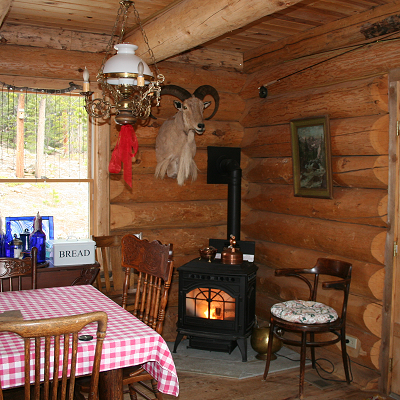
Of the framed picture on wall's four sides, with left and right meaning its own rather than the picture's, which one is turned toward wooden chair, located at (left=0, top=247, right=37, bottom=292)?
front

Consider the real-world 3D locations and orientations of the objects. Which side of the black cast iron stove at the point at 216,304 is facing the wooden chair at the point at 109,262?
right

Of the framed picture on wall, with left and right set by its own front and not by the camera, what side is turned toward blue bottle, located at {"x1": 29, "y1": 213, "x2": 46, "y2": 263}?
front

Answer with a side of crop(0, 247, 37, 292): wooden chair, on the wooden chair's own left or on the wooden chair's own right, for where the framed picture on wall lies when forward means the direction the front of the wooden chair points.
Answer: on the wooden chair's own left

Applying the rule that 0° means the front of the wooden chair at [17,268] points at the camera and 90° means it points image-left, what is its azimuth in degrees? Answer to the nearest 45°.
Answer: approximately 0°

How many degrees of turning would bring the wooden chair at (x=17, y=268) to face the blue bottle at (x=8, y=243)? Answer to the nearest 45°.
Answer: approximately 180°

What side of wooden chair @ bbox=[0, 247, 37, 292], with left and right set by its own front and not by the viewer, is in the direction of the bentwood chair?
left

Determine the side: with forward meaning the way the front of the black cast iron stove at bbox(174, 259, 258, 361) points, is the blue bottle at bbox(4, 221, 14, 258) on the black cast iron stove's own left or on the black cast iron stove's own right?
on the black cast iron stove's own right

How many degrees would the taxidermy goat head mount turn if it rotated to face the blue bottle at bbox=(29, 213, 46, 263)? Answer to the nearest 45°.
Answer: approximately 90° to its right

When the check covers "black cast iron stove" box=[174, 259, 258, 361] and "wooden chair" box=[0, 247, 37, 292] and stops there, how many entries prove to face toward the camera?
2

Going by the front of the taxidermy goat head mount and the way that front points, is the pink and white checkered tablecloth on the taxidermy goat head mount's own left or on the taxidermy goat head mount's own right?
on the taxidermy goat head mount's own right

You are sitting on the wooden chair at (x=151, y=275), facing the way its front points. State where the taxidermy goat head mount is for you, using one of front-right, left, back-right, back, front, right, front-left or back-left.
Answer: back-right
